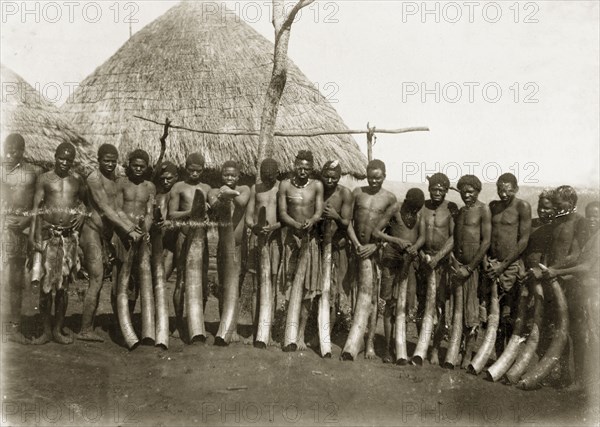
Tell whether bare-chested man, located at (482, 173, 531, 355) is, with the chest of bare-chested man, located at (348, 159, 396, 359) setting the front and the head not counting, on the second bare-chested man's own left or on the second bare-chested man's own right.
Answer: on the second bare-chested man's own left

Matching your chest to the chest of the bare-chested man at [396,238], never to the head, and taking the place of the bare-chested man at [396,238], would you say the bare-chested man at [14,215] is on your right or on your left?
on your right

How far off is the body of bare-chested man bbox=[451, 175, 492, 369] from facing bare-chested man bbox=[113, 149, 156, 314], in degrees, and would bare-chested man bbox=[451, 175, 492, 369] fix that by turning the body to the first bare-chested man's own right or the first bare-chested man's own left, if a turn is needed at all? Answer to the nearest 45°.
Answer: approximately 45° to the first bare-chested man's own right

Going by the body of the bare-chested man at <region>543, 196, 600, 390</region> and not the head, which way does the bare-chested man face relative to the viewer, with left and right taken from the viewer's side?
facing to the left of the viewer

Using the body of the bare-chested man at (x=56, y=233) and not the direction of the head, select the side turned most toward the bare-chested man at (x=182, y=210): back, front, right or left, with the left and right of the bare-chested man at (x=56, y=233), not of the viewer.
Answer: left

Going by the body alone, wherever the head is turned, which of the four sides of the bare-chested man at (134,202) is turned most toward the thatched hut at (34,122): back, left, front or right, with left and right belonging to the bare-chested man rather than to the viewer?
back
